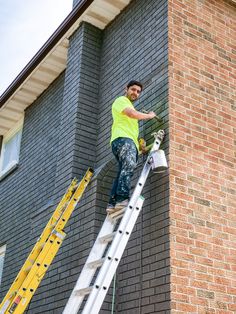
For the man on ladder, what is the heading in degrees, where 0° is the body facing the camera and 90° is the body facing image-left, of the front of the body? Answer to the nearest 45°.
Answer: approximately 270°
